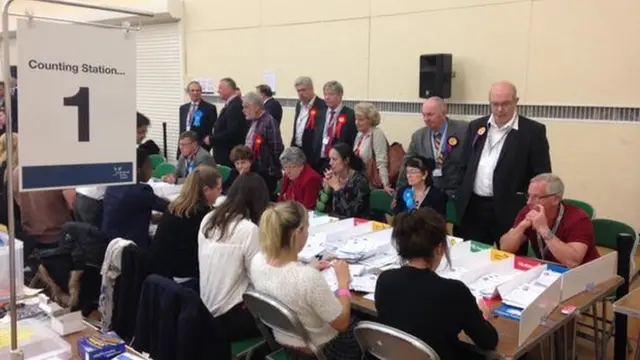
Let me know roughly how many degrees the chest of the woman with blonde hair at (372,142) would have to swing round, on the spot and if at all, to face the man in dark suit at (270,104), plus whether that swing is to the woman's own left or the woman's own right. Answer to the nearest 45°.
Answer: approximately 90° to the woman's own right

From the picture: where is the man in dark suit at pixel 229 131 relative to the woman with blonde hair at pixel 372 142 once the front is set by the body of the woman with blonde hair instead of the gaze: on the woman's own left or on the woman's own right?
on the woman's own right

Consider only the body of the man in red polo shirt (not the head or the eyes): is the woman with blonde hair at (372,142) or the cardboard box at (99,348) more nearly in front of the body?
the cardboard box

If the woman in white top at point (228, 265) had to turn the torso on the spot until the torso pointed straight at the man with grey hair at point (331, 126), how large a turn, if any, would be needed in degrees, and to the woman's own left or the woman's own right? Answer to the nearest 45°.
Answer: approximately 45° to the woman's own left

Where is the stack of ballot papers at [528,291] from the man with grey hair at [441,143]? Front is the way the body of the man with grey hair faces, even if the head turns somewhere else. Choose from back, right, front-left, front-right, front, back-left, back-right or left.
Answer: front-left

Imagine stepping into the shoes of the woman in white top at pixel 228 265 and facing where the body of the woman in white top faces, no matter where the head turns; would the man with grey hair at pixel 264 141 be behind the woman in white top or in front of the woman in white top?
in front

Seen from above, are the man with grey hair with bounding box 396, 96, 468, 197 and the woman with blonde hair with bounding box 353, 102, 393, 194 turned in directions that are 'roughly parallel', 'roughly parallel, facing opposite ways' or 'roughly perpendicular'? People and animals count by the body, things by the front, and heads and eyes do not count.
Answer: roughly parallel

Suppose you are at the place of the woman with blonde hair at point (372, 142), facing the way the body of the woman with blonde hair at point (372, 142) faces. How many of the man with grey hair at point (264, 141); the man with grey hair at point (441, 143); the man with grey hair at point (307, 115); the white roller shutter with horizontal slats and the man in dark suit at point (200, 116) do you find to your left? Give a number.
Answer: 1

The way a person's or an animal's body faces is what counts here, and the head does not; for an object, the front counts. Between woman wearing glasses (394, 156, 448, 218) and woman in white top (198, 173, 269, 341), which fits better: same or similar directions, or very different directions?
very different directions

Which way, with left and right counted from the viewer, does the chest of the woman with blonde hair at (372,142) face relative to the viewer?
facing the viewer and to the left of the viewer

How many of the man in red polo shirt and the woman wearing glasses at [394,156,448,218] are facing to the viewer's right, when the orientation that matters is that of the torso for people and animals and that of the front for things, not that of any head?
0

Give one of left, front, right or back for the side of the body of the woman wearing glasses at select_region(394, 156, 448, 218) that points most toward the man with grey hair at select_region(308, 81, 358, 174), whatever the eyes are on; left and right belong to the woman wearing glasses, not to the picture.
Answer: right

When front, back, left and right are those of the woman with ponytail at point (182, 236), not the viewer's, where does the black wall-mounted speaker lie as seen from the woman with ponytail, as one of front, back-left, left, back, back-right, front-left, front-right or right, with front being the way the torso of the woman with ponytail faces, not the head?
front

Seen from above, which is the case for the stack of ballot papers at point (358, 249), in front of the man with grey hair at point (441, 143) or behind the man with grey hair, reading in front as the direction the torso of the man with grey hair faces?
in front

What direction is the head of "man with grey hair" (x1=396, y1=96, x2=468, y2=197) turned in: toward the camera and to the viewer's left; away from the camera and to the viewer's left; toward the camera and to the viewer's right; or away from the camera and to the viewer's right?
toward the camera and to the viewer's left

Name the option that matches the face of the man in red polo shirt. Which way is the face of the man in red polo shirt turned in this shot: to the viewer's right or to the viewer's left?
to the viewer's left

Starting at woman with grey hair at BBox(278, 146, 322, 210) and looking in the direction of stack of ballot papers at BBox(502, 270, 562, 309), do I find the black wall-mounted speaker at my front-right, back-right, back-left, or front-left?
back-left

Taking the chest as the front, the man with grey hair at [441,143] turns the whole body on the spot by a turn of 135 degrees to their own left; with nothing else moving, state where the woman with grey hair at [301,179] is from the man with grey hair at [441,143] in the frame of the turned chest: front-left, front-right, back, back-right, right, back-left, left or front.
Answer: back

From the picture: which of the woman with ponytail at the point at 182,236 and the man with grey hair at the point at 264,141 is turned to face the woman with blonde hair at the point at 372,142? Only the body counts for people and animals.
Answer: the woman with ponytail

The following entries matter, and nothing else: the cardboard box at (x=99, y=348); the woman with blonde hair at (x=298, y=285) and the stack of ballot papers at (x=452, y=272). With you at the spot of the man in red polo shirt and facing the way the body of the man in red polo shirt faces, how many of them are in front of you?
3

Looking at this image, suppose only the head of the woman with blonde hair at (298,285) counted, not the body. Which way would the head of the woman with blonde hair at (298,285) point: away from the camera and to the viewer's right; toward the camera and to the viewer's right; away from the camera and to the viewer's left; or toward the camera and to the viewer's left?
away from the camera and to the viewer's right
